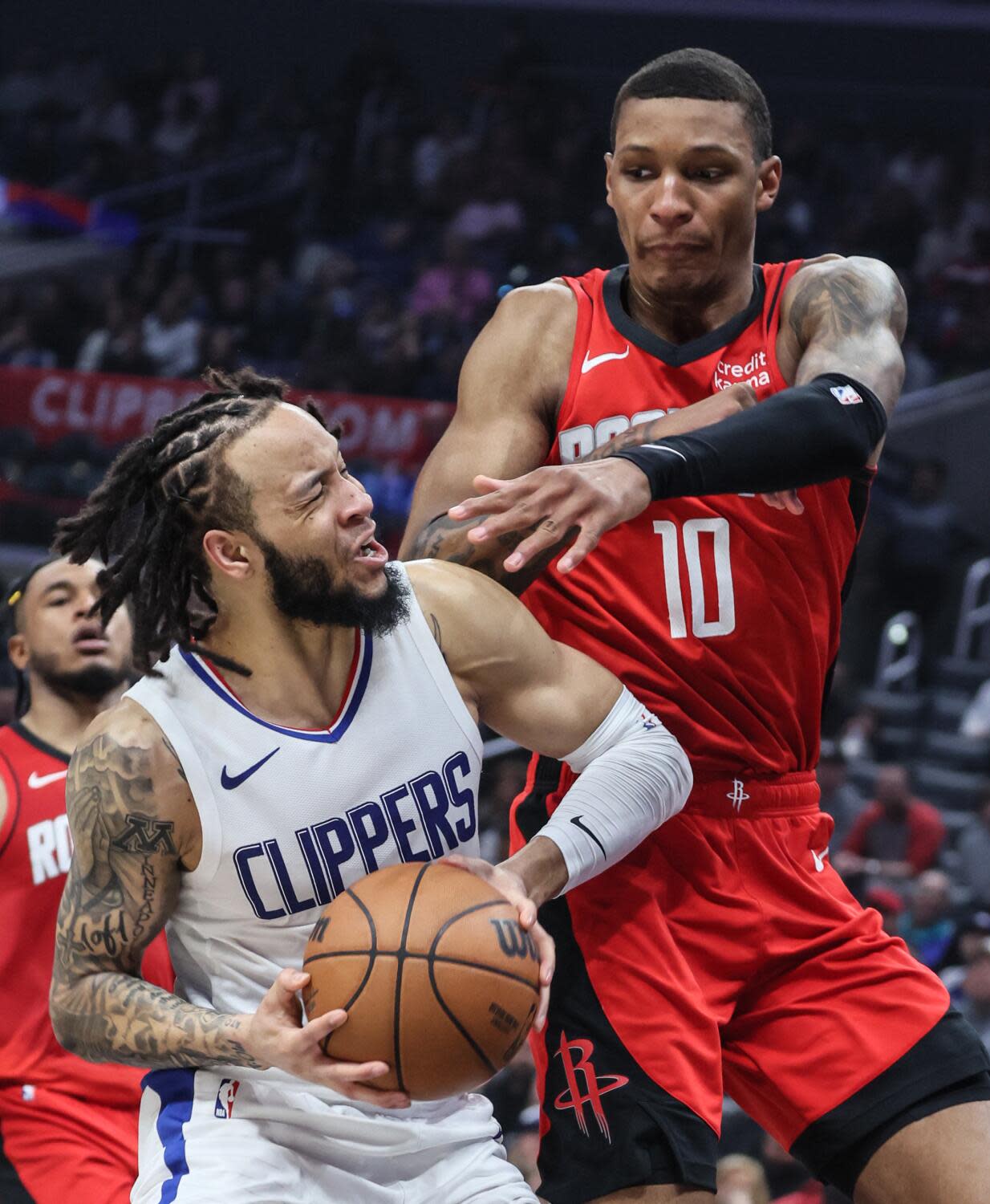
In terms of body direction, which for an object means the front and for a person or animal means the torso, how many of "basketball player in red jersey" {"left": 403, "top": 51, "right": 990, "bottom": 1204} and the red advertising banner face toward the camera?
2

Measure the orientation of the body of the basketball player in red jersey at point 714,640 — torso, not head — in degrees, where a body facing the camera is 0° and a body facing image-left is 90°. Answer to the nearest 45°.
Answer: approximately 0°

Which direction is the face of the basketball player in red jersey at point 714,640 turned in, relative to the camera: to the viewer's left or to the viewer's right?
to the viewer's left

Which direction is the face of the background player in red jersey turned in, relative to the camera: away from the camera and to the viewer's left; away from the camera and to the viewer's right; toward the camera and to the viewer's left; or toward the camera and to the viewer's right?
toward the camera and to the viewer's right

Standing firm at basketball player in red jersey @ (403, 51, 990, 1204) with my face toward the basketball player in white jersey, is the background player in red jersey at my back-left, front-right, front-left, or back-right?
front-right

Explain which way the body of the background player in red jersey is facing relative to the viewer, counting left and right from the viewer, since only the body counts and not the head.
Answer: facing the viewer and to the right of the viewer

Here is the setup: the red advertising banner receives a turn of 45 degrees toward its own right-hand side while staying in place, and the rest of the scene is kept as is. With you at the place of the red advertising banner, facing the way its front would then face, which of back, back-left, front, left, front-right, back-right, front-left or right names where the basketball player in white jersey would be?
front-left

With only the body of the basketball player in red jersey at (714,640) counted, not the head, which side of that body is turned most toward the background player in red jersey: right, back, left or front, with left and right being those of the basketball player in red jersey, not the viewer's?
right

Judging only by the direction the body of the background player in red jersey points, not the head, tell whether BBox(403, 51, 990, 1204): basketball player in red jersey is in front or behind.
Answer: in front

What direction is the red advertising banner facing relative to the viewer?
toward the camera
